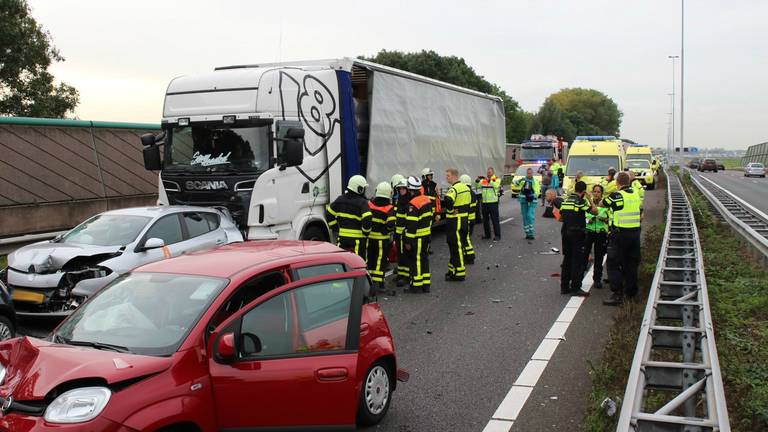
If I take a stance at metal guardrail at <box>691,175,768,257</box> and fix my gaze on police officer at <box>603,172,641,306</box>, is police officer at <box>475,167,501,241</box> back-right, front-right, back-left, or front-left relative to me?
front-right

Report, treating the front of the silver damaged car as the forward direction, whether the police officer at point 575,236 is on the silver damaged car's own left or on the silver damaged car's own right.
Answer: on the silver damaged car's own left

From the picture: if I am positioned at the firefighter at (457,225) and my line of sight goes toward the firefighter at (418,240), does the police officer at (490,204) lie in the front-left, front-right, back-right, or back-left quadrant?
back-right

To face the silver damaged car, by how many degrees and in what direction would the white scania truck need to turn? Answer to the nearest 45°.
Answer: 0° — it already faces it

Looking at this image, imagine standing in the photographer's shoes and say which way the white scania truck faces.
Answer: facing the viewer and to the left of the viewer

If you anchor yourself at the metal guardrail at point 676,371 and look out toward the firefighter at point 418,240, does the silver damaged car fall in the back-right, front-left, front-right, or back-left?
front-left

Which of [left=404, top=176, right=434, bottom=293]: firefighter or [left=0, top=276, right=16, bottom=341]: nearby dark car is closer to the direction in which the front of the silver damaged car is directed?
the nearby dark car

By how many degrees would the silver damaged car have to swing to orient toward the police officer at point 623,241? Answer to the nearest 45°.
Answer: approximately 135° to its left

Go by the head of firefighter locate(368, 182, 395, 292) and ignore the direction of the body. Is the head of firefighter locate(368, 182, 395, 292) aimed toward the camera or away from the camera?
away from the camera

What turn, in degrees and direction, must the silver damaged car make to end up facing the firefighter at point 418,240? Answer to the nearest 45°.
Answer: approximately 135° to its left

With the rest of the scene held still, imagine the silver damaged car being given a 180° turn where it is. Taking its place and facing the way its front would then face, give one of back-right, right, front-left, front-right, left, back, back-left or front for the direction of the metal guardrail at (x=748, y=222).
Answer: front-right

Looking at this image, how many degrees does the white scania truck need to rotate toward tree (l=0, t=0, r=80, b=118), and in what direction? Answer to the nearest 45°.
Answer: approximately 90° to its right

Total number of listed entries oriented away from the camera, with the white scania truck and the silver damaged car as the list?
0

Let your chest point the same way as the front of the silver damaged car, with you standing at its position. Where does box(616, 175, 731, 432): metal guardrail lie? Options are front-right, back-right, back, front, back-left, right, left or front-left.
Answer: left
